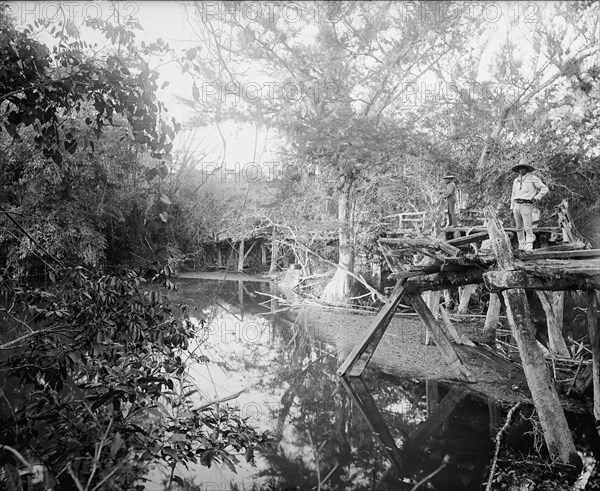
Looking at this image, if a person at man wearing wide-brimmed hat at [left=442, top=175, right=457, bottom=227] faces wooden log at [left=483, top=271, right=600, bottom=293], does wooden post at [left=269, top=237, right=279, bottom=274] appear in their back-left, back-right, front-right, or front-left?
back-right

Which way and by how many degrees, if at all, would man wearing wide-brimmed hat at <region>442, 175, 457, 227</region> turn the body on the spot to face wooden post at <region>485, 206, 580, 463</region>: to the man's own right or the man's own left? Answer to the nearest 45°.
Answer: approximately 90° to the man's own left

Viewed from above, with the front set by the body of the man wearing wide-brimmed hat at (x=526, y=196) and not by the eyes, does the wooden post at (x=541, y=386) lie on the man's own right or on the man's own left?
on the man's own left

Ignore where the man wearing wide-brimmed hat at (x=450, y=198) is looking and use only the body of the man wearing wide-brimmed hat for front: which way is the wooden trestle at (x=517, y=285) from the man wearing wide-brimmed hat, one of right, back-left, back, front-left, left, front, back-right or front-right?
left

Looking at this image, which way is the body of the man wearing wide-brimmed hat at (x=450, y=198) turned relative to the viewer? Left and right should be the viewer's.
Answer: facing to the left of the viewer

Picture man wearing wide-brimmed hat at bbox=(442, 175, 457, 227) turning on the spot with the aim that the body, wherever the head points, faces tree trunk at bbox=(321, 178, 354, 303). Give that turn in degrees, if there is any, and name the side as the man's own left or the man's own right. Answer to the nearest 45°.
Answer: approximately 45° to the man's own right

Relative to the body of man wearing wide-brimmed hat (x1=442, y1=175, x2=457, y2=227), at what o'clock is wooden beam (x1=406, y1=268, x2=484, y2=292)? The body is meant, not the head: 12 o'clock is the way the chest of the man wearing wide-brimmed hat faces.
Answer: The wooden beam is roughly at 9 o'clock from the man wearing wide-brimmed hat.

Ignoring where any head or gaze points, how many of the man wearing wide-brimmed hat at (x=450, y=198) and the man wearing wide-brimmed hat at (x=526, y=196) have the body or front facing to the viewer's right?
0

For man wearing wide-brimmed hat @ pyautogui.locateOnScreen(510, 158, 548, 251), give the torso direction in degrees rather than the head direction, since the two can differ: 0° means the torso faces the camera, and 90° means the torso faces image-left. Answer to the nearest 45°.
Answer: approximately 45°

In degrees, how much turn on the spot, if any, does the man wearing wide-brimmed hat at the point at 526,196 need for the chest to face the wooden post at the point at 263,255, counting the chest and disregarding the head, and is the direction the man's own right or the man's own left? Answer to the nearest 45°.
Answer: approximately 90° to the man's own right

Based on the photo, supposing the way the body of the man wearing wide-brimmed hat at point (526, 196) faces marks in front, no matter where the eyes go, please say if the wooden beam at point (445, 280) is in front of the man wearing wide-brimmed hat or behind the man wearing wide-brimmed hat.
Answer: in front
